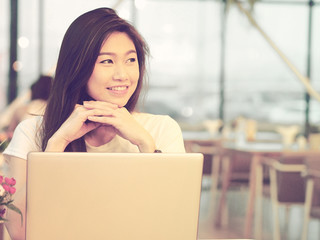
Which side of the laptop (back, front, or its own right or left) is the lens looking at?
back

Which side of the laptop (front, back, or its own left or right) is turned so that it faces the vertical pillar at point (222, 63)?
front

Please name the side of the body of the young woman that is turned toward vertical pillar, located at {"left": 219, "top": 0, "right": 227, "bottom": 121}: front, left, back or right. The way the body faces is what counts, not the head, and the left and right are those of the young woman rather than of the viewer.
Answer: back

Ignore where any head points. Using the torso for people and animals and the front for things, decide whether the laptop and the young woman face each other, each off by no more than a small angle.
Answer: yes

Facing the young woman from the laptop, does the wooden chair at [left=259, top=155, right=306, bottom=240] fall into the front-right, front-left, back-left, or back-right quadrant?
front-right

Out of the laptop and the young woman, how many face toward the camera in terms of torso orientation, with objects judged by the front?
1

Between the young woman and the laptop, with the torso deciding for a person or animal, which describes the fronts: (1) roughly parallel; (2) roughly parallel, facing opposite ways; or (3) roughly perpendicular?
roughly parallel, facing opposite ways

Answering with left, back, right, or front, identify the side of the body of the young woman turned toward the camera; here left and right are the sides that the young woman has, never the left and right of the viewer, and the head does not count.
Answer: front

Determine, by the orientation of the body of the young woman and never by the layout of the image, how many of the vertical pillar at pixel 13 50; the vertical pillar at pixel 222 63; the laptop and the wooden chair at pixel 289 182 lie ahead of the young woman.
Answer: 1

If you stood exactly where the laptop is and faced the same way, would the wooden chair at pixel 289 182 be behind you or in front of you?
in front

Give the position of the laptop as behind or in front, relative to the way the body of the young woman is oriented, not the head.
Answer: in front

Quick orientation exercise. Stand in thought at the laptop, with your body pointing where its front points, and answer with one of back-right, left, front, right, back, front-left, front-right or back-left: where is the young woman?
front

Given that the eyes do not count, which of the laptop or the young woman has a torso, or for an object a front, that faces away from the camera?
the laptop
